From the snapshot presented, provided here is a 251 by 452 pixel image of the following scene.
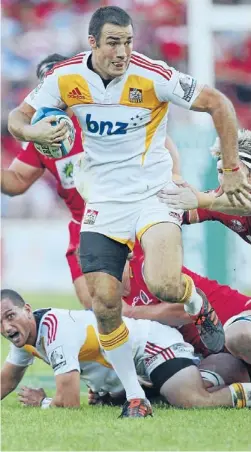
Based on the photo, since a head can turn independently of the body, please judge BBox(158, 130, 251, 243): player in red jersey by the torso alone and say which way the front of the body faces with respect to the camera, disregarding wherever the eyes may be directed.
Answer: to the viewer's left

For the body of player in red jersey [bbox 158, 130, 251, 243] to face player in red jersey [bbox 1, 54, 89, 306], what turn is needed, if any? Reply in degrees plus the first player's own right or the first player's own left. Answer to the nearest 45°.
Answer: approximately 45° to the first player's own right
